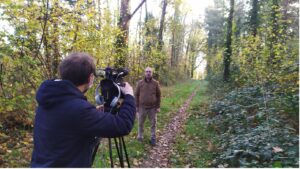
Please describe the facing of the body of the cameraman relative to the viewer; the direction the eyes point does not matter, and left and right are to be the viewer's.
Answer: facing away from the viewer and to the right of the viewer

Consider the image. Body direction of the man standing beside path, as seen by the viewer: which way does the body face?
toward the camera

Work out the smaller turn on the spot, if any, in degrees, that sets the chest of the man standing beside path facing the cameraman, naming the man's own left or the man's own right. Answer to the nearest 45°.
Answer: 0° — they already face them

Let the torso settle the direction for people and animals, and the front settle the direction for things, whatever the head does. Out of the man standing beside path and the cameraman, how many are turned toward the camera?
1

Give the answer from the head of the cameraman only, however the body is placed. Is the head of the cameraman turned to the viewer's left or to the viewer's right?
to the viewer's right

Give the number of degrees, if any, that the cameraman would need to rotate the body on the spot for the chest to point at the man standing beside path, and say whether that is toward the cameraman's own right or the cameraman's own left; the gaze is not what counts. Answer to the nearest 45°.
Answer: approximately 45° to the cameraman's own left
